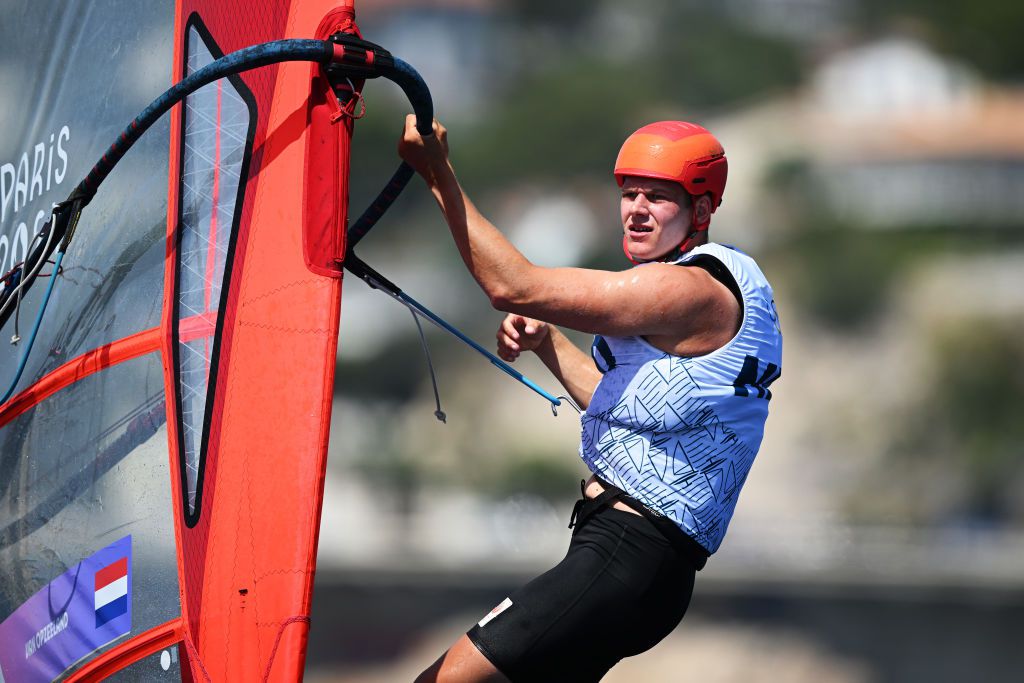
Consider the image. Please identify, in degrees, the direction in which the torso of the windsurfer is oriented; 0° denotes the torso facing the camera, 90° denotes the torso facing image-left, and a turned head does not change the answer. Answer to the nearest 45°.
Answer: approximately 90°
